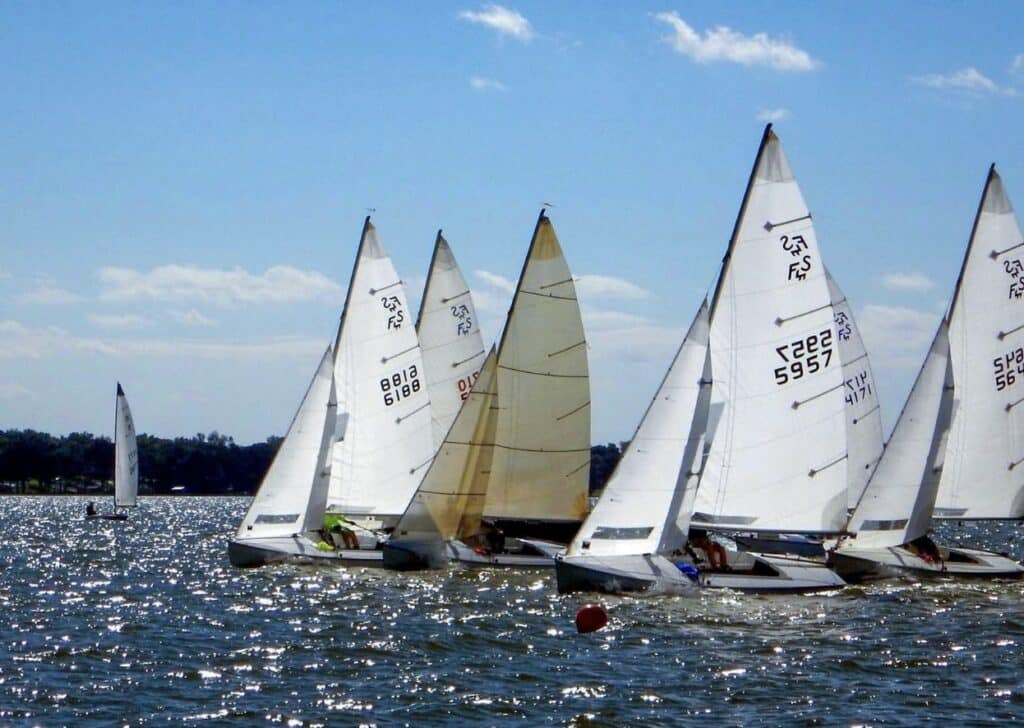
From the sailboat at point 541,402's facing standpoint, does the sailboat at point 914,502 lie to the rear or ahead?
to the rear

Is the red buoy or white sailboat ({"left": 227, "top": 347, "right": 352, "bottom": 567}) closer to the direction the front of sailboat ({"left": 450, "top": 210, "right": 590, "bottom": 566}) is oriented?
the white sailboat

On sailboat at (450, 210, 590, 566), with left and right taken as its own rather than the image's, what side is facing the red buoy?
left

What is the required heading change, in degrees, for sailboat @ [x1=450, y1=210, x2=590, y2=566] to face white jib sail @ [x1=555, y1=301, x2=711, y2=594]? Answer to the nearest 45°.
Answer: approximately 90° to its left

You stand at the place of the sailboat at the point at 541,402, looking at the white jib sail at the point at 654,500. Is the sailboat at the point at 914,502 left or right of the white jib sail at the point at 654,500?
left

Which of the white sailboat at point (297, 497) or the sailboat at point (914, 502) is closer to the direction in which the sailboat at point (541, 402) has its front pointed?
the white sailboat

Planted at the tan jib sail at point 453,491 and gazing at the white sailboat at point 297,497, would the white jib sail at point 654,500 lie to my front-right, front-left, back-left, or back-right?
back-left

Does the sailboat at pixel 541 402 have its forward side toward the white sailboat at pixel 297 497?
yes

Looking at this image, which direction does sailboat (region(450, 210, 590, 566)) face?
to the viewer's left
